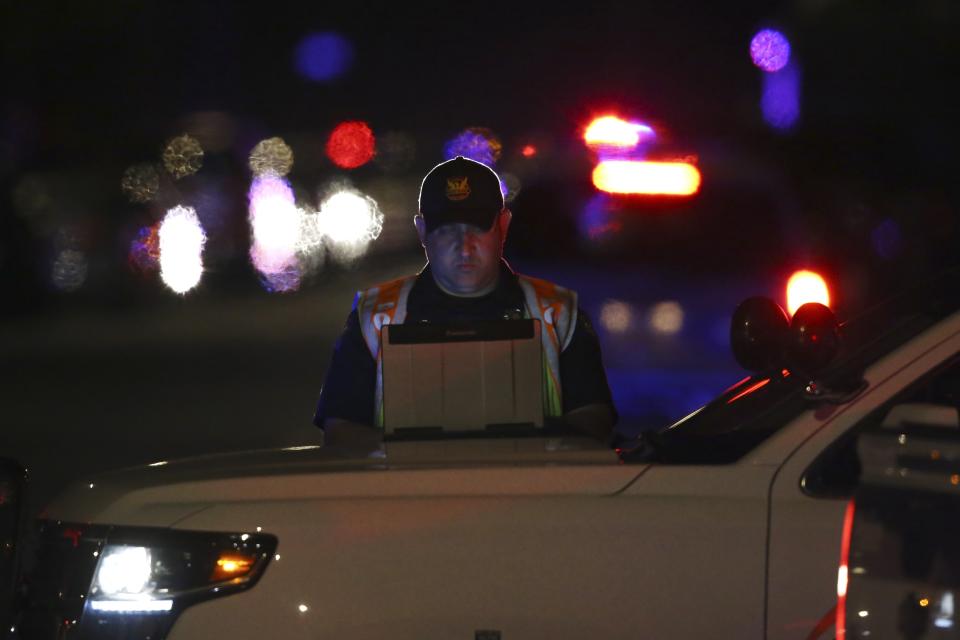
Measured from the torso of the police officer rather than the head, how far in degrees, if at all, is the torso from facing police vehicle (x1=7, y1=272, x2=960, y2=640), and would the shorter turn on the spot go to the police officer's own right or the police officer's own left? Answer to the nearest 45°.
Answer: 0° — they already face it

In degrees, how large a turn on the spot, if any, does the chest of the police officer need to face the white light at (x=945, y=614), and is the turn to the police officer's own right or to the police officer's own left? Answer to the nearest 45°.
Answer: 0° — they already face it

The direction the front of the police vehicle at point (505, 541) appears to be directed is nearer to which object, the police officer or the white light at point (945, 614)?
the police officer

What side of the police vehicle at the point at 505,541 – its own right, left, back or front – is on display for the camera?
left

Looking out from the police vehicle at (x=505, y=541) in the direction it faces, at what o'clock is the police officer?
The police officer is roughly at 3 o'clock from the police vehicle.

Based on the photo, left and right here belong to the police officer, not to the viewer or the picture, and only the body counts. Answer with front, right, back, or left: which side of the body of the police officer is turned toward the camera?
front

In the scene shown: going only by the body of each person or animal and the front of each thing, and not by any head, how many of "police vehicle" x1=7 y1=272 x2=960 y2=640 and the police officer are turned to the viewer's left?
1

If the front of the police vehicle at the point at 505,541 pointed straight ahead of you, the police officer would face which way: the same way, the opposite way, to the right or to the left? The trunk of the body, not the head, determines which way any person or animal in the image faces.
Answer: to the left
